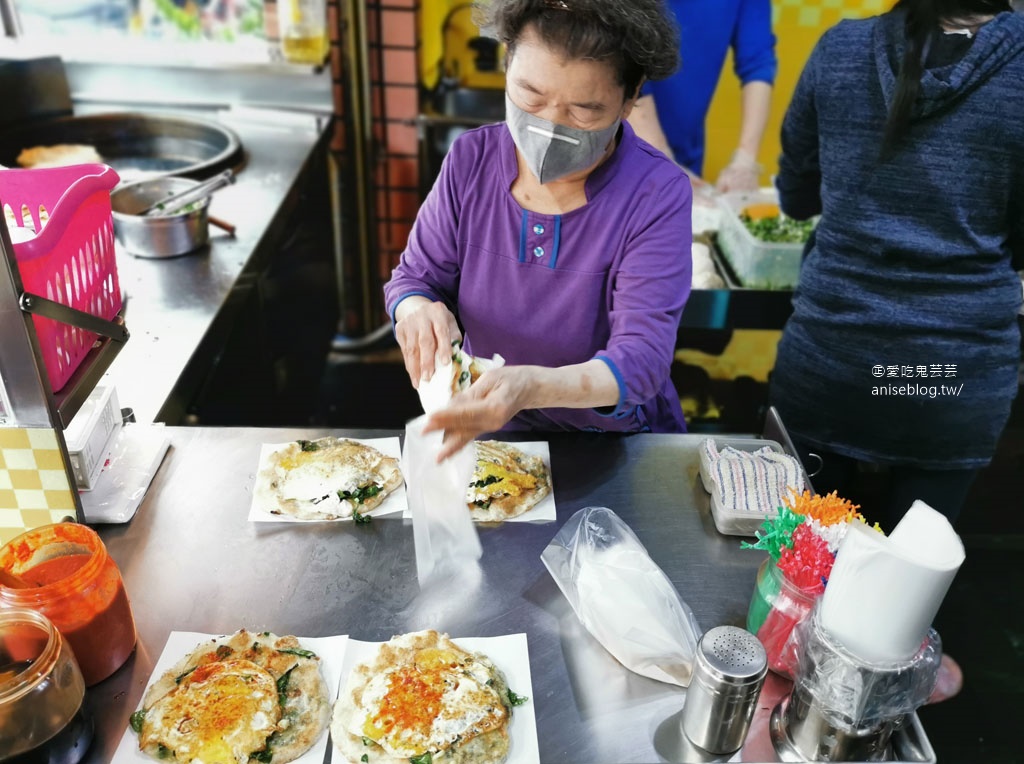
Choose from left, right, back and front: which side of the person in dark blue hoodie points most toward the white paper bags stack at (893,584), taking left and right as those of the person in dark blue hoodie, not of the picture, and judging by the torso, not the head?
back

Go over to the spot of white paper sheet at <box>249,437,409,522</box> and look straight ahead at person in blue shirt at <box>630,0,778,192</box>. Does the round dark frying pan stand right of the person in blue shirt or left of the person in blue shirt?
left

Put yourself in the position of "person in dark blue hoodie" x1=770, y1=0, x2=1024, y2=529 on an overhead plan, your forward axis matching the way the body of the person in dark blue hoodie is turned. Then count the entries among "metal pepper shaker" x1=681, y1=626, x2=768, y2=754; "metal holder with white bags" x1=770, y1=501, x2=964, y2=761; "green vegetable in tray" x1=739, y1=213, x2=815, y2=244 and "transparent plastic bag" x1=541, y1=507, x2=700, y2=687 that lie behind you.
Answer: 3

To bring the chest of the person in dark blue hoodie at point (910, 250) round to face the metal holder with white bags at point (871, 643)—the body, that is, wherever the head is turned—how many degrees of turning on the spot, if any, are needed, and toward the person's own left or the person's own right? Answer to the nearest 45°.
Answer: approximately 180°

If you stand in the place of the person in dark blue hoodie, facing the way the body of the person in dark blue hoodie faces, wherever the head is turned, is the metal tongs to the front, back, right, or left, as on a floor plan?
left

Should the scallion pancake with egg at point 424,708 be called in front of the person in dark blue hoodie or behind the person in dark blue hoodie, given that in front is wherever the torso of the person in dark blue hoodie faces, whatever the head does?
behind

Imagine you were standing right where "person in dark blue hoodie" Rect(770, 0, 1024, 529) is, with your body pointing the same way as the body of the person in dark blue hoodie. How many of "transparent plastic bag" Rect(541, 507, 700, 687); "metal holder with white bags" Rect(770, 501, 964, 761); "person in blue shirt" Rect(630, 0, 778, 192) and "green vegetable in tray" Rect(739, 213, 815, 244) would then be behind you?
2

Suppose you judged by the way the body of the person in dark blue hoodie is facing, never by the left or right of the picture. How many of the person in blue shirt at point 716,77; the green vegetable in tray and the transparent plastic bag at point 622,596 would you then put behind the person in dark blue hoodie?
1

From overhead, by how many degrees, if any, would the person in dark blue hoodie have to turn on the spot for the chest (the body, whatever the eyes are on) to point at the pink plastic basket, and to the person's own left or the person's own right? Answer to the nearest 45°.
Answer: approximately 135° to the person's own left

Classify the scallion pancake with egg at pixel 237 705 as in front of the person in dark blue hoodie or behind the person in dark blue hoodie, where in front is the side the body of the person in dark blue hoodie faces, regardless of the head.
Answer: behind

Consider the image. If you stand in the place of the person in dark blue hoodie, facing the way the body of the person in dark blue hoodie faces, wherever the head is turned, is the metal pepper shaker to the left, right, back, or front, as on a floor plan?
back

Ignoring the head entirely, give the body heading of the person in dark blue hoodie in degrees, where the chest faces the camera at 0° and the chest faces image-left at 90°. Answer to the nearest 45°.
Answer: approximately 180°
